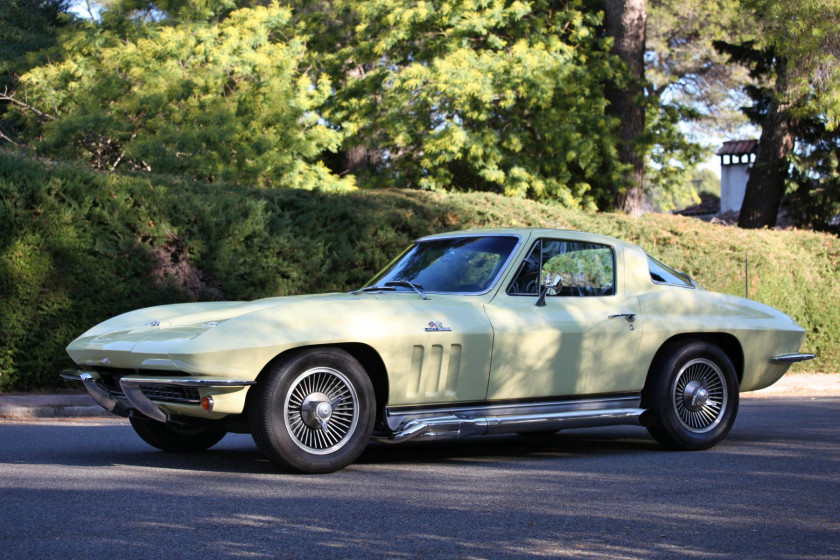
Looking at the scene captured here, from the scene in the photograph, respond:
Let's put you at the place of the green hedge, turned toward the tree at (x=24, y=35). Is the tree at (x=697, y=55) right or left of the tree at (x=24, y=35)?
right

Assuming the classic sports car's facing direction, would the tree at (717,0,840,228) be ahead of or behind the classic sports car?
behind

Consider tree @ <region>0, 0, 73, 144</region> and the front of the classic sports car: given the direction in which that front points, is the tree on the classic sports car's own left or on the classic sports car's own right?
on the classic sports car's own right

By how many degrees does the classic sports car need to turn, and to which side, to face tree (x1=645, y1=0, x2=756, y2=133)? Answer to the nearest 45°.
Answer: approximately 135° to its right

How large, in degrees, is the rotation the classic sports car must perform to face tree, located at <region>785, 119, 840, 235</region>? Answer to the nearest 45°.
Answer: approximately 180°

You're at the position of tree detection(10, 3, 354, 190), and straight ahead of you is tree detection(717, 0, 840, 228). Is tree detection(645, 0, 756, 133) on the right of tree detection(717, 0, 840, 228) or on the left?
left

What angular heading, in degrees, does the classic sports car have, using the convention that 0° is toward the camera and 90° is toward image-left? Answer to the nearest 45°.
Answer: approximately 45°
